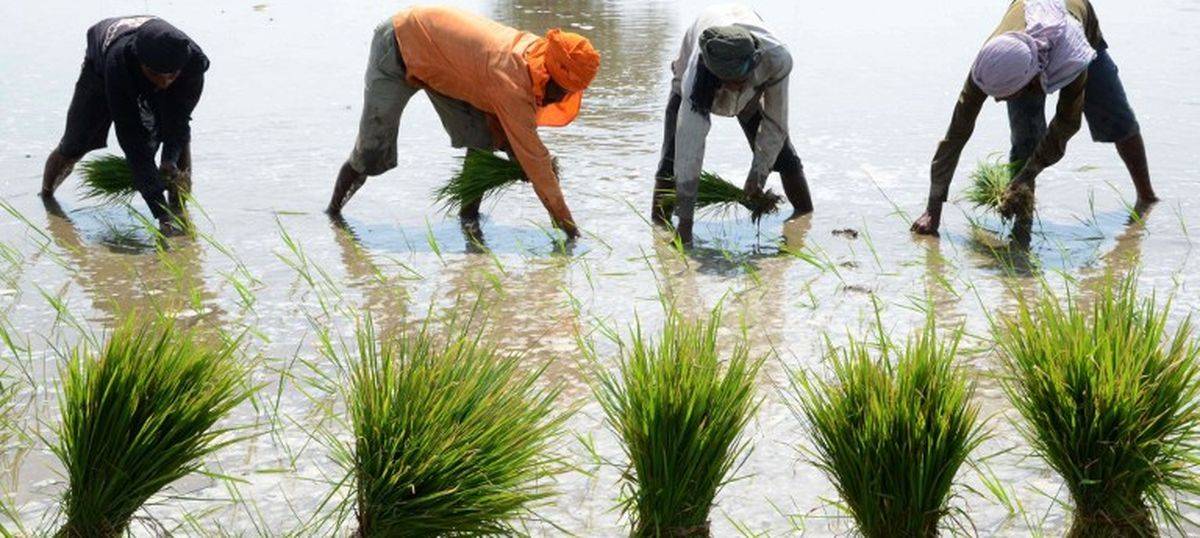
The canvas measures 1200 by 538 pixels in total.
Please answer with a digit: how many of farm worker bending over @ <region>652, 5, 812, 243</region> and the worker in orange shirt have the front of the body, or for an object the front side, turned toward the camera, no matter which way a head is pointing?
1

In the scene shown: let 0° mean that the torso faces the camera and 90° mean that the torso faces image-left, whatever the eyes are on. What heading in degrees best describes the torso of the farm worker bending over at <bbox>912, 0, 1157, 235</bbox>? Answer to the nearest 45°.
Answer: approximately 45°

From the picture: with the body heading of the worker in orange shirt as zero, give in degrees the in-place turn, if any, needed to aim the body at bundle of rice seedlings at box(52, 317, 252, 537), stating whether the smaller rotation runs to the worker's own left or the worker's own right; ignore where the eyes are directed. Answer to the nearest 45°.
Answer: approximately 90° to the worker's own right

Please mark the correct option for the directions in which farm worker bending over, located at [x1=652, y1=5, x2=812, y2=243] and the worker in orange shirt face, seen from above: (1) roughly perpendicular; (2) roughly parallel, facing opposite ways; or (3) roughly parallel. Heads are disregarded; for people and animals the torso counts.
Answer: roughly perpendicular

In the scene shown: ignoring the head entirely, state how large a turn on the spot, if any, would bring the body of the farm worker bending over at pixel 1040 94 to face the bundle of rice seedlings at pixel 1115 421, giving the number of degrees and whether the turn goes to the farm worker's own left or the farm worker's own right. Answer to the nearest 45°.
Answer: approximately 45° to the farm worker's own left

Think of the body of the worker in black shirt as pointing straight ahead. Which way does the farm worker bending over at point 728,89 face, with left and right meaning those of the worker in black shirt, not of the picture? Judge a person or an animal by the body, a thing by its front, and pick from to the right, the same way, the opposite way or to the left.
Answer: to the right

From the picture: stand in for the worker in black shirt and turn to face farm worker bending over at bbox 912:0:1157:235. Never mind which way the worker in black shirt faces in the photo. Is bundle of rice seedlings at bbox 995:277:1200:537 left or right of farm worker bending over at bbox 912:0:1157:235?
right

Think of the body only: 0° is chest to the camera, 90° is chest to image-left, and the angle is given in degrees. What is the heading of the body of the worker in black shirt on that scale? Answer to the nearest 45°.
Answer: approximately 315°

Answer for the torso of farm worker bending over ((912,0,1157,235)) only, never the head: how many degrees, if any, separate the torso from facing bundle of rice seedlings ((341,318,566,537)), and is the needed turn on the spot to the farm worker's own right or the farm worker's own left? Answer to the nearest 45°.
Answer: approximately 45° to the farm worker's own left

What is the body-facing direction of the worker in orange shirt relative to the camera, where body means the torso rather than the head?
to the viewer's right

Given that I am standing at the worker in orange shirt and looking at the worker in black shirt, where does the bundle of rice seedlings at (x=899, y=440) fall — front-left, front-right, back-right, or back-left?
back-left

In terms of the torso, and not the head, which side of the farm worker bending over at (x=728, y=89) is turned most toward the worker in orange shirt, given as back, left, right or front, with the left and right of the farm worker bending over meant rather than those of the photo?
right
